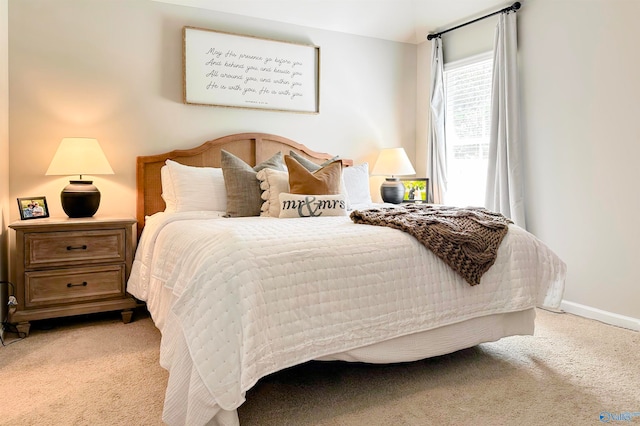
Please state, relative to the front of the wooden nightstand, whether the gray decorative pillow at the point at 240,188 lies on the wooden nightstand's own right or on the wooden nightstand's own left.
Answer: on the wooden nightstand's own left

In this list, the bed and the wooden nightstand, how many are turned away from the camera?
0

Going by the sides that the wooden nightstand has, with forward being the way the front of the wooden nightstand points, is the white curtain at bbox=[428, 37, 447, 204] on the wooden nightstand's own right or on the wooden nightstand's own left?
on the wooden nightstand's own left

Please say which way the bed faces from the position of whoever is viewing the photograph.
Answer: facing the viewer and to the right of the viewer

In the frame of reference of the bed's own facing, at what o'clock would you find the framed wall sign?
The framed wall sign is roughly at 7 o'clock from the bed.

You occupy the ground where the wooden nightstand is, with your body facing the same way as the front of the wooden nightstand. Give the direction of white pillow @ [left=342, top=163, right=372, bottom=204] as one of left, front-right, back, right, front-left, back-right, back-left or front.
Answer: left

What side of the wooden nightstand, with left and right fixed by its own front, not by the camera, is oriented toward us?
front

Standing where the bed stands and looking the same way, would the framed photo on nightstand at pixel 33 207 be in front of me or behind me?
behind

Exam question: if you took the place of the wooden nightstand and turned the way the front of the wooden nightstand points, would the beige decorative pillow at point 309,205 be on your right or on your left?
on your left

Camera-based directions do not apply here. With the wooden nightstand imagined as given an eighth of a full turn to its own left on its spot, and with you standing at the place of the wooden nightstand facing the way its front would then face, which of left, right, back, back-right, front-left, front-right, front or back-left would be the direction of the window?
front-left

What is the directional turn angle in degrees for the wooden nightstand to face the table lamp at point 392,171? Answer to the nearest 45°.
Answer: approximately 90° to its left
